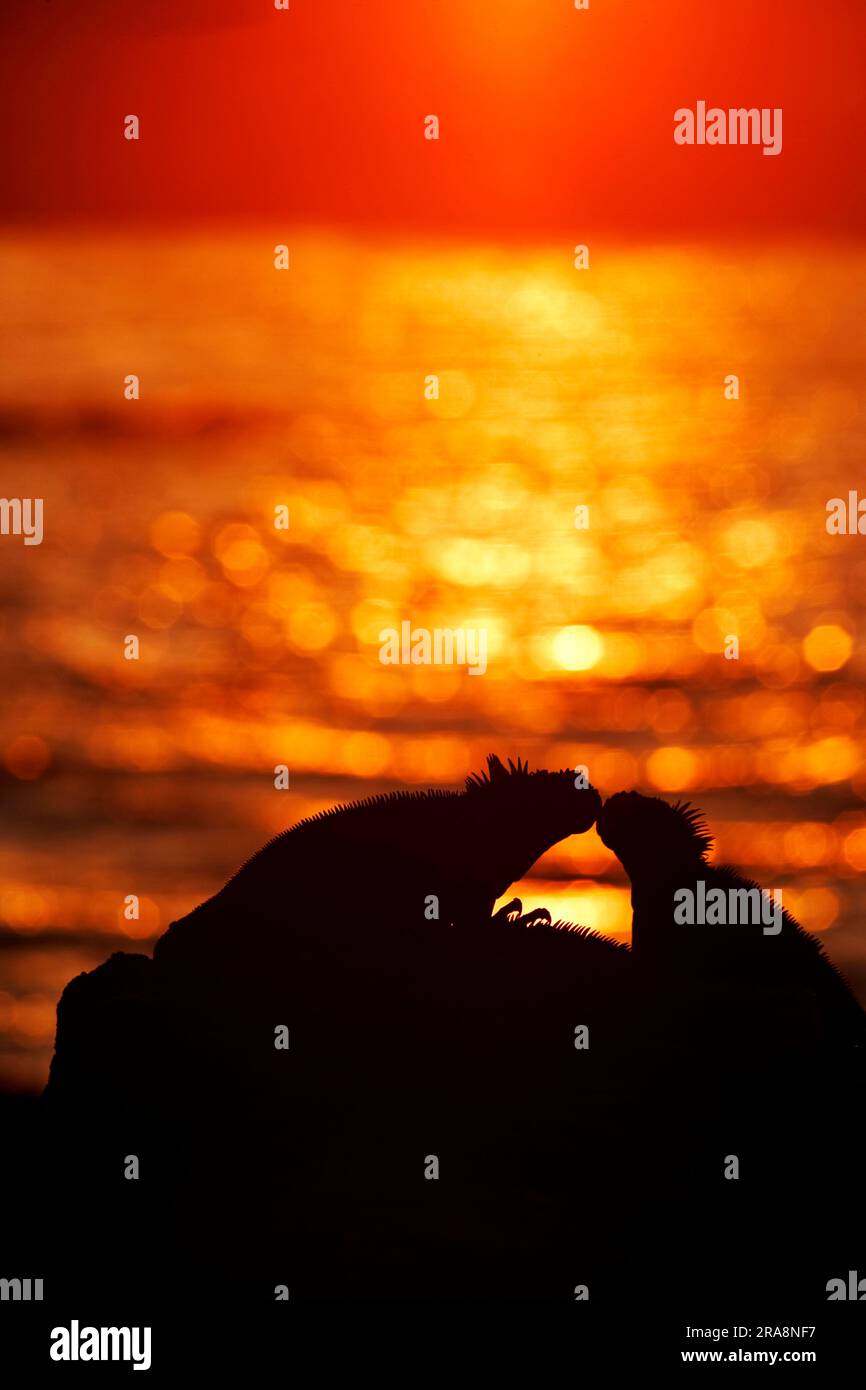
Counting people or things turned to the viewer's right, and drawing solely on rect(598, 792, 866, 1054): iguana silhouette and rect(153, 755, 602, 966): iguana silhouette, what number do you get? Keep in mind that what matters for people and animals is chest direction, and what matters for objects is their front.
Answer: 1

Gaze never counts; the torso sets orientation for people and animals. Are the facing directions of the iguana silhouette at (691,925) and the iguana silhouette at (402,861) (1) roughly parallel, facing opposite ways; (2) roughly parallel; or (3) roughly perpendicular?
roughly parallel, facing opposite ways

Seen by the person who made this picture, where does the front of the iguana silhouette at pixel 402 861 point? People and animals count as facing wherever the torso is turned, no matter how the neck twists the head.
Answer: facing to the right of the viewer

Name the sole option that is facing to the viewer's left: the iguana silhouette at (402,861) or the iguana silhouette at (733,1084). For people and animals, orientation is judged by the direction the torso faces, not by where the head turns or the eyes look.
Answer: the iguana silhouette at (733,1084)

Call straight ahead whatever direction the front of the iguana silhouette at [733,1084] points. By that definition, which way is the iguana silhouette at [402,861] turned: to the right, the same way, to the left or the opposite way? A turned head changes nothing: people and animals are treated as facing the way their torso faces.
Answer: the opposite way

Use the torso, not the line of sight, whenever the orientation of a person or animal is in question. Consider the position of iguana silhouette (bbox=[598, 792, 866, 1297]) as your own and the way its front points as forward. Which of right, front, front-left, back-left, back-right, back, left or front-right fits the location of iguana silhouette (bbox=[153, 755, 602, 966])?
front

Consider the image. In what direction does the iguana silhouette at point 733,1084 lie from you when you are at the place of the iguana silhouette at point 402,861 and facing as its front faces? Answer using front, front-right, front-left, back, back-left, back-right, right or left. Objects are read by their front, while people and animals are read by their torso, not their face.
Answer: front

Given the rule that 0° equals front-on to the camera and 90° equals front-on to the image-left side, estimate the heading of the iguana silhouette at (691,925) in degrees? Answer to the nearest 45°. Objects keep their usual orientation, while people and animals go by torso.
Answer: approximately 90°

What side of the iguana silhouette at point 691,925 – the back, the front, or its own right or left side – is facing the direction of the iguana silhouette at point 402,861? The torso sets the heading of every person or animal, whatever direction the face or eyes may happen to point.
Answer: front
